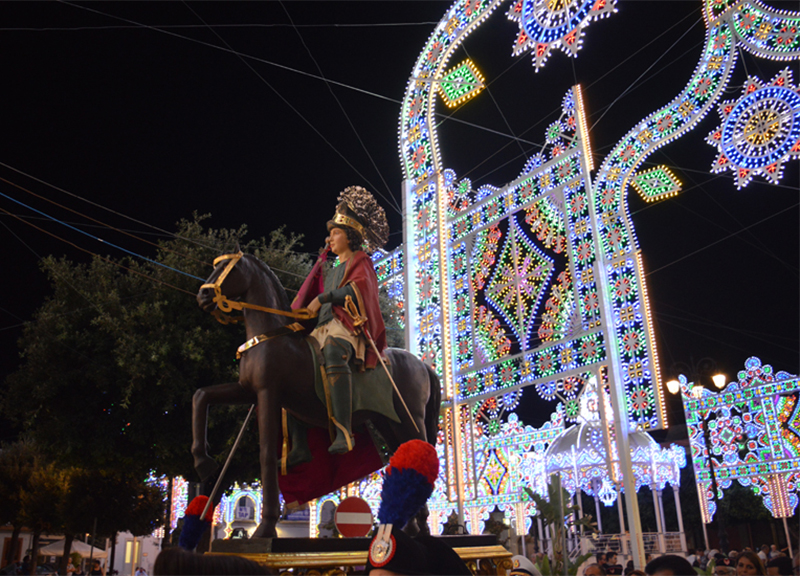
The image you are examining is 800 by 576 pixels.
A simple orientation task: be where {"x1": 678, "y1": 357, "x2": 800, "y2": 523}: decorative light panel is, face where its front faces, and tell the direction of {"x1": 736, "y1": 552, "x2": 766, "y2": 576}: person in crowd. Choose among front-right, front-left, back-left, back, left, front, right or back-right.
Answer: front-left

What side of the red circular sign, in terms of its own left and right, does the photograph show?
front

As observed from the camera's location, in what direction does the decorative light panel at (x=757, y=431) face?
facing the viewer and to the left of the viewer

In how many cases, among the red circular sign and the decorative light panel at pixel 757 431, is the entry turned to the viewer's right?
0

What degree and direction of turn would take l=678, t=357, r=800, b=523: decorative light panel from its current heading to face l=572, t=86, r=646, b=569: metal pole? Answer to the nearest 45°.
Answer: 0° — it already faces it

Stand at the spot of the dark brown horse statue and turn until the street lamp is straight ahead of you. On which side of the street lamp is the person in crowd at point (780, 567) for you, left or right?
right

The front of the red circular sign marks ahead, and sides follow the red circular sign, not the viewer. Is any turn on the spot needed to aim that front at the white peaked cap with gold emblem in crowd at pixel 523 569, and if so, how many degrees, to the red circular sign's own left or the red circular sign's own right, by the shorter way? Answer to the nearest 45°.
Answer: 0° — it already faces them

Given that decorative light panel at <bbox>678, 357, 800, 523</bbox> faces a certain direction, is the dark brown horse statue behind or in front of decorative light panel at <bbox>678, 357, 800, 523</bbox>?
in front
